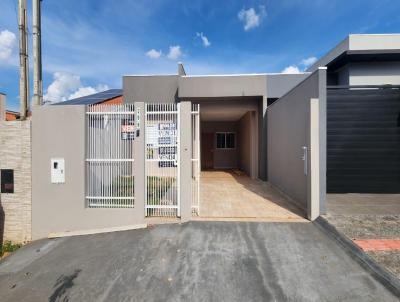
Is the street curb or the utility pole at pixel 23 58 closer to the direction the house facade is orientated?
the street curb

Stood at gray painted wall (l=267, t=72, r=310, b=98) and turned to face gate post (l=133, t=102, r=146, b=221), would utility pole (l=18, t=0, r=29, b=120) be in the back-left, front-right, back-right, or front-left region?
front-right

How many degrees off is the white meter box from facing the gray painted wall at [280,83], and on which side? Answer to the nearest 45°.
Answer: approximately 90° to its left

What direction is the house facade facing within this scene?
toward the camera

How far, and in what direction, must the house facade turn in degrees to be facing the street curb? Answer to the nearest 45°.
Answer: approximately 45° to its left

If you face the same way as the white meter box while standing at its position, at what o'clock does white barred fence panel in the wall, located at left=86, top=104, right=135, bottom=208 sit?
The white barred fence panel in the wall is roughly at 10 o'clock from the white meter box.

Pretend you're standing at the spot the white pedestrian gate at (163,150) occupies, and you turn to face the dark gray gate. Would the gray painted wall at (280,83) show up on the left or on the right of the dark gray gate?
left

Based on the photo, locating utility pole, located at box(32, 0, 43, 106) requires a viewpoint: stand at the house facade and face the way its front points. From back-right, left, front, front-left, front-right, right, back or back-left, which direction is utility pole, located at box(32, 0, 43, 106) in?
right
